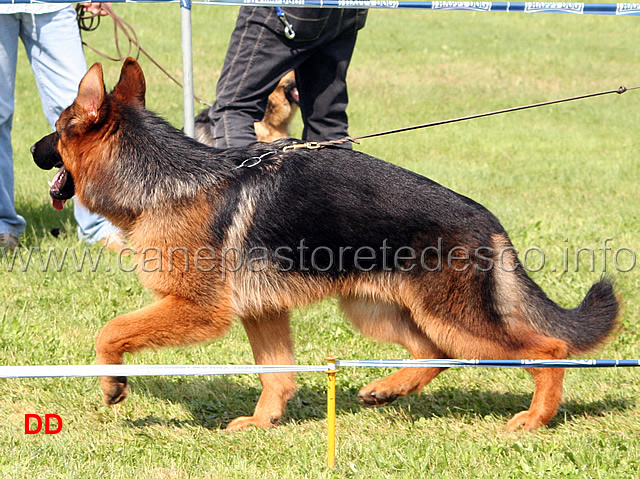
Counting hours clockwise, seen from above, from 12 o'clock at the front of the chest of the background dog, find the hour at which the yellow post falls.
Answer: The yellow post is roughly at 3 o'clock from the background dog.

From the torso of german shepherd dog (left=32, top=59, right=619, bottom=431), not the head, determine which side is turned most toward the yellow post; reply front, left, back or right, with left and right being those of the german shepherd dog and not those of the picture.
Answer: left

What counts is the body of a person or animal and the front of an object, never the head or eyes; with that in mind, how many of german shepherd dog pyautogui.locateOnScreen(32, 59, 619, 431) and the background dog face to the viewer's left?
1

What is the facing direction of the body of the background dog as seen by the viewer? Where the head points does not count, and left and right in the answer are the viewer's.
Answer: facing to the right of the viewer

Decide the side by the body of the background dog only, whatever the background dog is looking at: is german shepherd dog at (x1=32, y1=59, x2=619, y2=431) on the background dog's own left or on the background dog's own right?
on the background dog's own right

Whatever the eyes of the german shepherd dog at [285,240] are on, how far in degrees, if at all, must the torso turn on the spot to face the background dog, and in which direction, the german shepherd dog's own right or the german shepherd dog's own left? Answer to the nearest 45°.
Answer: approximately 90° to the german shepherd dog's own right

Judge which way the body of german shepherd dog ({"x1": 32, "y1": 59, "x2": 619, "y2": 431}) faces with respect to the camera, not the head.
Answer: to the viewer's left

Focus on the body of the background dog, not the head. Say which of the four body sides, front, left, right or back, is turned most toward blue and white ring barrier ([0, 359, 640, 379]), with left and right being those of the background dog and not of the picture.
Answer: right

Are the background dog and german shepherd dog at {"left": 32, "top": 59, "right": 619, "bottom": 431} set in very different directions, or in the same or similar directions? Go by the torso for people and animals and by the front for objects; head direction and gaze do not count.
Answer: very different directions
